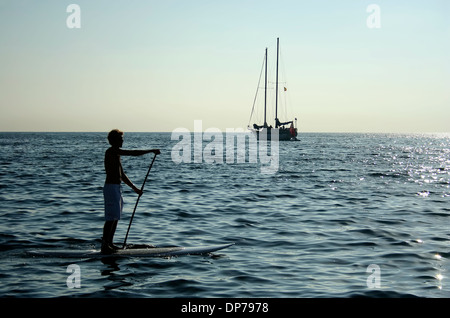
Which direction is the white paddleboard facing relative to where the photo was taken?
to the viewer's right

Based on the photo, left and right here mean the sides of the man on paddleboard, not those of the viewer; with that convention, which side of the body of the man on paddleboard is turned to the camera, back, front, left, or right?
right
